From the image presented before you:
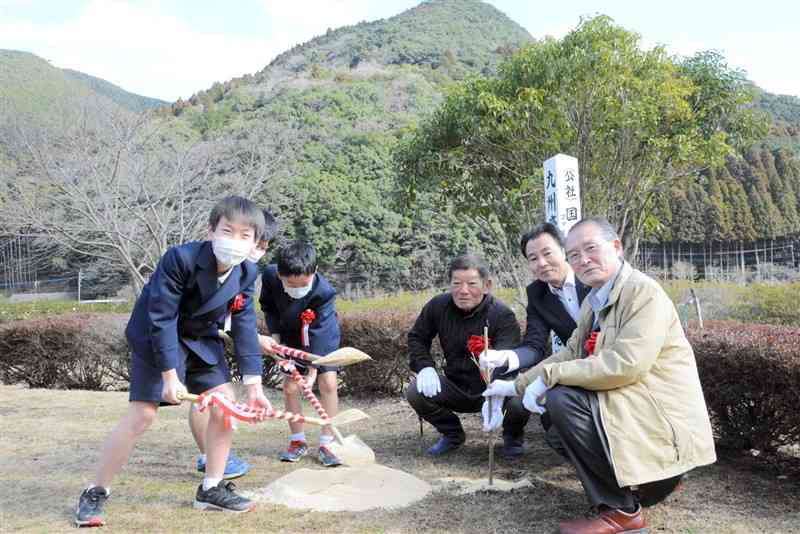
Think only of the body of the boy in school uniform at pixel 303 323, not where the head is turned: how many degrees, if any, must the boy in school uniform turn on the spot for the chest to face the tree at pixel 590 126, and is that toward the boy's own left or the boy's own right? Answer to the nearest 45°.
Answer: approximately 135° to the boy's own left

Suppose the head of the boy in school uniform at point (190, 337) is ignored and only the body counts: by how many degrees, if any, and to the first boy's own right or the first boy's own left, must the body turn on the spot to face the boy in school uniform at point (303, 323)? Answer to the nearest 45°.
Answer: approximately 90° to the first boy's own left

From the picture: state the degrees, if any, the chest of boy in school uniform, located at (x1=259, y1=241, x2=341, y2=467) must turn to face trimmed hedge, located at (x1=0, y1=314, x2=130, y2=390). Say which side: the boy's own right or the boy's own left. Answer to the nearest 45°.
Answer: approximately 135° to the boy's own right

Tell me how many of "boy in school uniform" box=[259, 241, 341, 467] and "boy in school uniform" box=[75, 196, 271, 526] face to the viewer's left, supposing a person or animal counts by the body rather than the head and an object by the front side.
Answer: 0

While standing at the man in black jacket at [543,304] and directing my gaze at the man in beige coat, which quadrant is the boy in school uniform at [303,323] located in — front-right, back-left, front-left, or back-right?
back-right

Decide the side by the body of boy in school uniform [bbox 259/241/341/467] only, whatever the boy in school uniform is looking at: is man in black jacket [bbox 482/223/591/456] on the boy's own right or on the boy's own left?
on the boy's own left

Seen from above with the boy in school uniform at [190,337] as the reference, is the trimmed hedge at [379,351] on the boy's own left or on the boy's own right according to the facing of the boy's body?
on the boy's own left

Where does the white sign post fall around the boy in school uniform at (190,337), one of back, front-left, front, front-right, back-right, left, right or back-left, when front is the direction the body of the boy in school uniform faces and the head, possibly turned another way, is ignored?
left

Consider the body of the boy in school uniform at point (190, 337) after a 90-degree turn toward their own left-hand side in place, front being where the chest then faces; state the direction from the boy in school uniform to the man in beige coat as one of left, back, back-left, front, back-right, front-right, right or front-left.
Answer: right

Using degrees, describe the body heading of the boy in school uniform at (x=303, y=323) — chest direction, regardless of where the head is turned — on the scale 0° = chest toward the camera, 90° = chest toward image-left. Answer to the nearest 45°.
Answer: approximately 0°

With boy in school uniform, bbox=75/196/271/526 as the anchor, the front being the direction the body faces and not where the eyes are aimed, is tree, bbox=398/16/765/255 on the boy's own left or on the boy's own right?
on the boy's own left

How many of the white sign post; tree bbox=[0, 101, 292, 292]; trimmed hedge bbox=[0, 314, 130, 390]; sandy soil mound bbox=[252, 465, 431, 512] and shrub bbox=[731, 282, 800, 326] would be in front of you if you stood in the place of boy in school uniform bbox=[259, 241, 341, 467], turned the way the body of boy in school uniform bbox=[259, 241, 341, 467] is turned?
1

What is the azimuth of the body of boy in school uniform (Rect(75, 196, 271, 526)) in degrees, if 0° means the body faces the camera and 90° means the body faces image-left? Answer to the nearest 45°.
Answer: approximately 315°
